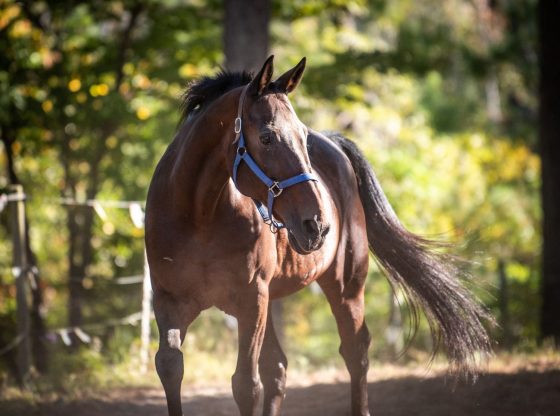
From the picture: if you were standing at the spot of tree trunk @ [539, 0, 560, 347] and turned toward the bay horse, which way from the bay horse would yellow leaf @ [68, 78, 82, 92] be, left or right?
right

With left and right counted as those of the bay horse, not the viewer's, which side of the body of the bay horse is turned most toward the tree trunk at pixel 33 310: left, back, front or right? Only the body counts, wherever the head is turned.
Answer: right

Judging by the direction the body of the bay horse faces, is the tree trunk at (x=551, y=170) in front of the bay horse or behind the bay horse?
behind

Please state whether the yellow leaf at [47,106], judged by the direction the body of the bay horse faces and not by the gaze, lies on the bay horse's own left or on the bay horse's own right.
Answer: on the bay horse's own right

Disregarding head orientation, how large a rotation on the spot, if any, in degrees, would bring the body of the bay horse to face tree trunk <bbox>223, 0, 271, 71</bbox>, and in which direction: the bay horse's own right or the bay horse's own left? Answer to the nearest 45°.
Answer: approximately 135° to the bay horse's own right

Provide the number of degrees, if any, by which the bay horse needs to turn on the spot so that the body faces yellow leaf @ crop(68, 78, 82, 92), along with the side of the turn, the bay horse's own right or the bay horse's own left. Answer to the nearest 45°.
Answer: approximately 90° to the bay horse's own right

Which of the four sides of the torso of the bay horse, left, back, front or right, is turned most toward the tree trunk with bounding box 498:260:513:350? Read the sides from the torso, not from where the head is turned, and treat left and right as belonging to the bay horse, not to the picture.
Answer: back

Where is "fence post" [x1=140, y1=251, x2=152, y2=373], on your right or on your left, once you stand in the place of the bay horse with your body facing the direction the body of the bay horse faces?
on your right

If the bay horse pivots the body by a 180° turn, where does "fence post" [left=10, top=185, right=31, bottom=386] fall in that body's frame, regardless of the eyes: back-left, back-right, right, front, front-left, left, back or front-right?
left

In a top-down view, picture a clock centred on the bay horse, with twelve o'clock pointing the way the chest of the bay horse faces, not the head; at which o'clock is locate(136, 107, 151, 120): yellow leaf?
The yellow leaf is roughly at 4 o'clock from the bay horse.

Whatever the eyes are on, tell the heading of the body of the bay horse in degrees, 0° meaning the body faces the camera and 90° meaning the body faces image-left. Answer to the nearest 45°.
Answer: approximately 45°
